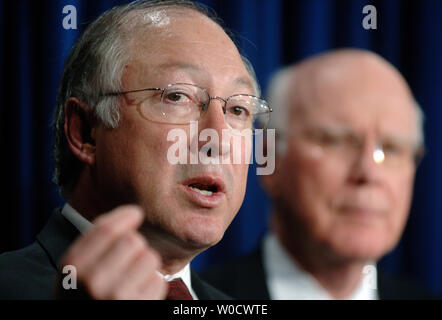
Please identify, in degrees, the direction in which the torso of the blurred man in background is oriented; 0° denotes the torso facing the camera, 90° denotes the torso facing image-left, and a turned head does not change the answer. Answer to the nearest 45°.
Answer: approximately 315°

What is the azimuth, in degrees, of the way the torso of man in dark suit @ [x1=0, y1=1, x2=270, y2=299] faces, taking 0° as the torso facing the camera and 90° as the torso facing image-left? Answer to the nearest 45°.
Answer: approximately 315°

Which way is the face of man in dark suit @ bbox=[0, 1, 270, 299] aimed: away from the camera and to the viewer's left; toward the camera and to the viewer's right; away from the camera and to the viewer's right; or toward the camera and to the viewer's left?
toward the camera and to the viewer's right
